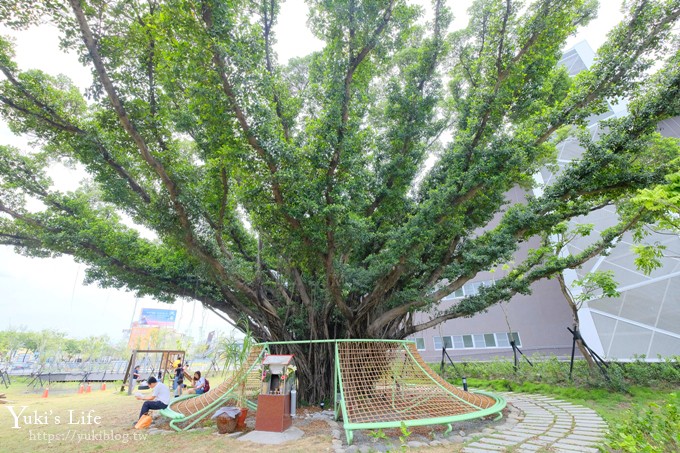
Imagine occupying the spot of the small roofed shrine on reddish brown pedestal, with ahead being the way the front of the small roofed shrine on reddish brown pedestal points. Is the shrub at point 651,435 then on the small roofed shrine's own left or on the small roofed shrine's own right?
on the small roofed shrine's own left

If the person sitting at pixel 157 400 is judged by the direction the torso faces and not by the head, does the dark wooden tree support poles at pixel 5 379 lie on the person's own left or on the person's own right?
on the person's own right

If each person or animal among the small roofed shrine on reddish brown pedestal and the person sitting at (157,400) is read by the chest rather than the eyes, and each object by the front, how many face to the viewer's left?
1

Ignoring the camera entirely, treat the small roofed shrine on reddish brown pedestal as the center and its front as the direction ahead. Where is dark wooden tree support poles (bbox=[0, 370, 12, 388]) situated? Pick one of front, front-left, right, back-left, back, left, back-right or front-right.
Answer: back-right

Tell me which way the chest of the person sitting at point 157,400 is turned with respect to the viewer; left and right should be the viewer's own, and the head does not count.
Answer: facing to the left of the viewer

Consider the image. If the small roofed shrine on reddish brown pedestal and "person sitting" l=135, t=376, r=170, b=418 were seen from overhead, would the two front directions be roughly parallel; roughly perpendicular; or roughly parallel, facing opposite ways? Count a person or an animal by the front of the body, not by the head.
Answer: roughly perpendicular

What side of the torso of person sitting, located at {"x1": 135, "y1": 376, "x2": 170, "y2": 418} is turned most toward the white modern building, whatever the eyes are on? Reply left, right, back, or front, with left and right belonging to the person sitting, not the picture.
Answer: back

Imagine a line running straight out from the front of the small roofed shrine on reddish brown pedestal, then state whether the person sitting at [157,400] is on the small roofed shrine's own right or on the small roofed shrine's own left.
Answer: on the small roofed shrine's own right

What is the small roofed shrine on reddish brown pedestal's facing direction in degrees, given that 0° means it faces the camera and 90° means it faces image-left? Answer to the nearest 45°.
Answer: approximately 0°

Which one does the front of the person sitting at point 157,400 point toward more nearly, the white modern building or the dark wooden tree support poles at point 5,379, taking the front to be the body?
the dark wooden tree support poles
